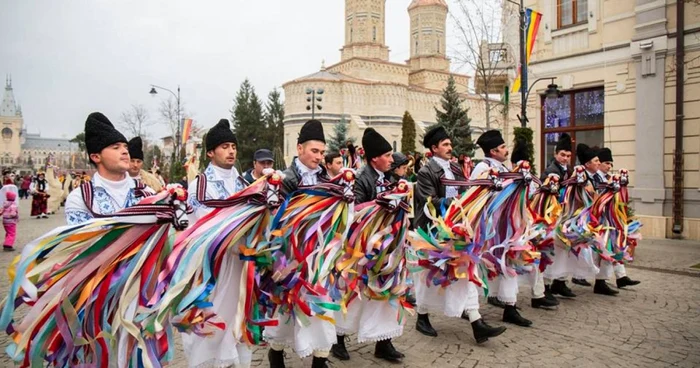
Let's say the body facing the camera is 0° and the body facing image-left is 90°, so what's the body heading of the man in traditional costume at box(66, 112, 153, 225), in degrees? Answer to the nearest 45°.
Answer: approximately 315°

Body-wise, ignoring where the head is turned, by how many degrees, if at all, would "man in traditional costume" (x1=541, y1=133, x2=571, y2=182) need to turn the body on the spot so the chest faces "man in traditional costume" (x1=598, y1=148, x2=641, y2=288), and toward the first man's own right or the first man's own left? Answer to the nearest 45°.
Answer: approximately 90° to the first man's own left

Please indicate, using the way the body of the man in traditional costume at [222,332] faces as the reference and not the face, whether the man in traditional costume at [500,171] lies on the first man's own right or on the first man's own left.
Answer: on the first man's own left

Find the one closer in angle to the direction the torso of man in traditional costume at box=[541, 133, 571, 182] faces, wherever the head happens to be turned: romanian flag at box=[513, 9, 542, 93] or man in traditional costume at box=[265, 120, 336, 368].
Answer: the man in traditional costume
